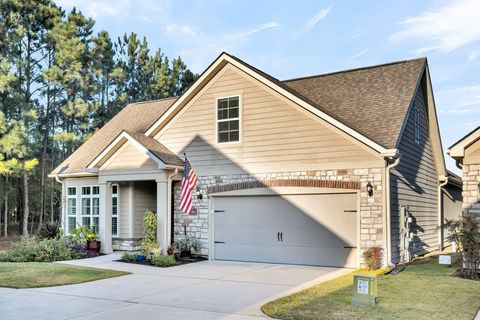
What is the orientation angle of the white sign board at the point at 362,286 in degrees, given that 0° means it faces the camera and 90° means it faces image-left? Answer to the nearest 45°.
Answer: approximately 0°

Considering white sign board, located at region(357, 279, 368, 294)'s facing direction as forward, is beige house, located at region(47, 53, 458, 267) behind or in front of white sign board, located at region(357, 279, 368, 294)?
behind

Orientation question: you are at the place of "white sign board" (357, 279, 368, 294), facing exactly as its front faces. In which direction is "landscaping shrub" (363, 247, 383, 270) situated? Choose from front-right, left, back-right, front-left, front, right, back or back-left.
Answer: back

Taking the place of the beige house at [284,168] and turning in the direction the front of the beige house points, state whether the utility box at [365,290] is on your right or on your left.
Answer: on your left

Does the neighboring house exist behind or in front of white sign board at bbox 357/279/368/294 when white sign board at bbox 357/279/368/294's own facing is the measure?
behind
